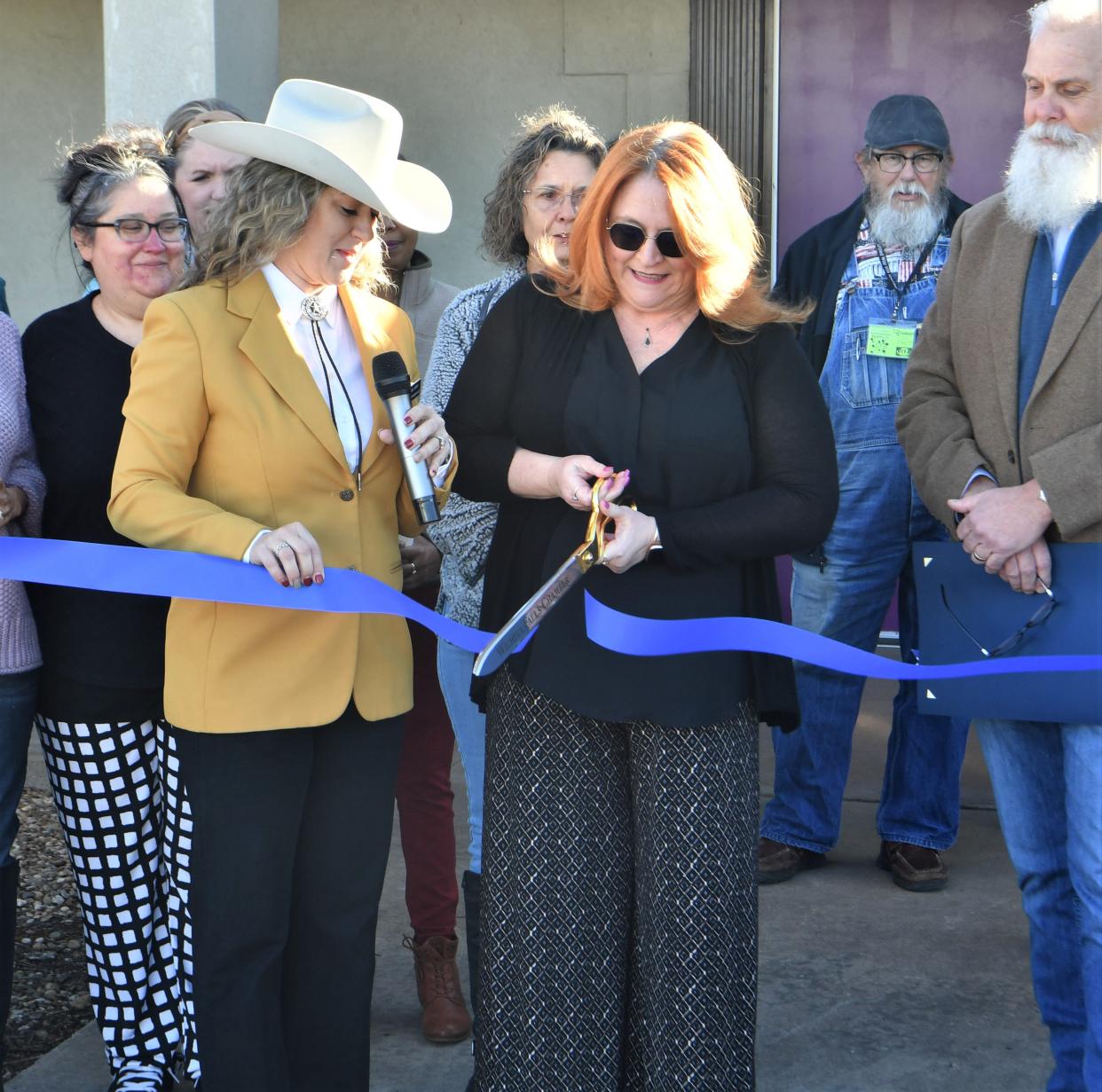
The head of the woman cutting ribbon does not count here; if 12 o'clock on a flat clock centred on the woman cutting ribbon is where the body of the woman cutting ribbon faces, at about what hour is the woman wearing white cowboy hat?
The woman wearing white cowboy hat is roughly at 3 o'clock from the woman cutting ribbon.

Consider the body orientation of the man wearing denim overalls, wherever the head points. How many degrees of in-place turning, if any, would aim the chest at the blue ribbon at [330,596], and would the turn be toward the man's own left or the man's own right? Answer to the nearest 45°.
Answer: approximately 45° to the man's own right

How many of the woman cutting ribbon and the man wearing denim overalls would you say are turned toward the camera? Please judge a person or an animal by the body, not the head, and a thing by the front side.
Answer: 2

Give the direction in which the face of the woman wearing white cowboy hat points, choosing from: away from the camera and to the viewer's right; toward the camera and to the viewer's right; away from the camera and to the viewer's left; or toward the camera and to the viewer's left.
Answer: toward the camera and to the viewer's right

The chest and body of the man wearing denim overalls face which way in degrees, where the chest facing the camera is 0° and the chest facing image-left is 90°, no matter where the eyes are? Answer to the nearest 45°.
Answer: approximately 0°

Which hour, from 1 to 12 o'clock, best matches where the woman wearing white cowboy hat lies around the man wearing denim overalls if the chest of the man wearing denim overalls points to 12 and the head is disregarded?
The woman wearing white cowboy hat is roughly at 1 o'clock from the man wearing denim overalls.

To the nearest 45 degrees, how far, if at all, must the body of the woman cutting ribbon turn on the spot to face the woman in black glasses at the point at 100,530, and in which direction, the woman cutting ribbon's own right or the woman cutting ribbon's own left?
approximately 90° to the woman cutting ribbon's own right

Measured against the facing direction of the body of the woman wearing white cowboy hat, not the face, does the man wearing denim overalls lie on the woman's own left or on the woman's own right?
on the woman's own left

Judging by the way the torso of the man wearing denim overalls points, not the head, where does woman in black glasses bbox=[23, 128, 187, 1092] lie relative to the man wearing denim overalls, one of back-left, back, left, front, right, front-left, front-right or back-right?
front-right

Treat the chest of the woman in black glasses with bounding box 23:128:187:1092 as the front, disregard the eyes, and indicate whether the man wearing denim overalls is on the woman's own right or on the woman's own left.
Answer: on the woman's own left
